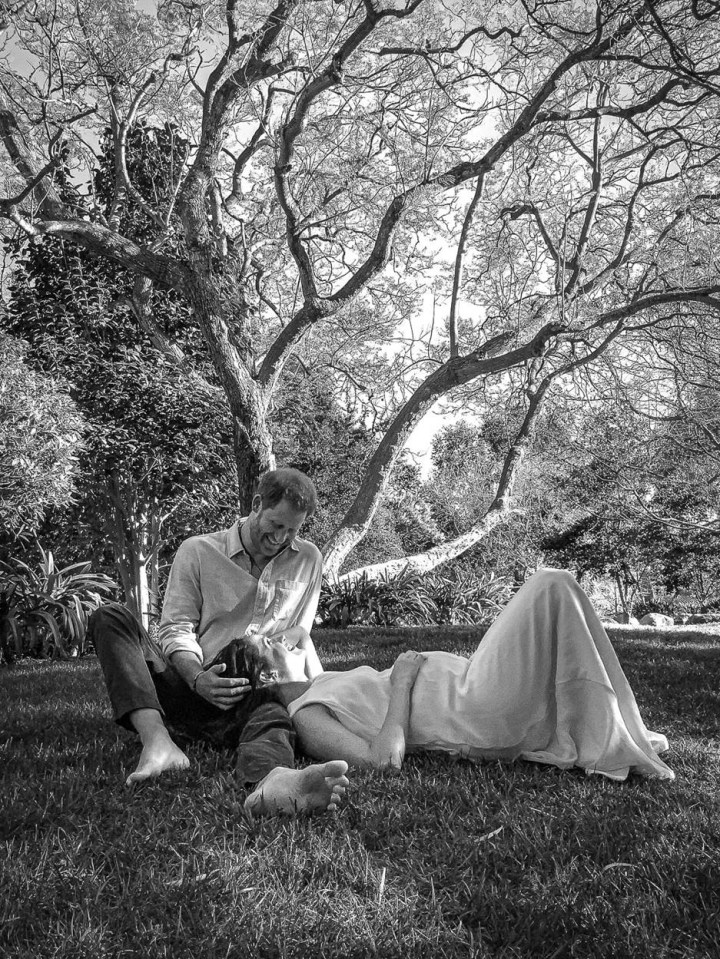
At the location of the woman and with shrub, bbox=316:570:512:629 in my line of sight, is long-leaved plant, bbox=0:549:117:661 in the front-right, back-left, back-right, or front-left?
front-left

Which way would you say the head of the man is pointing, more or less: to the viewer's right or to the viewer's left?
to the viewer's right

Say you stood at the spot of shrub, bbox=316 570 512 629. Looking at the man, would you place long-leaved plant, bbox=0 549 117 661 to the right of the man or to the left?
right

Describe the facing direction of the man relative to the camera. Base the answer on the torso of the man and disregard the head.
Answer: toward the camera

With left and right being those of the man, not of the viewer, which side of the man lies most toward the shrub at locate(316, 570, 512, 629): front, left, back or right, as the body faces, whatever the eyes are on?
back

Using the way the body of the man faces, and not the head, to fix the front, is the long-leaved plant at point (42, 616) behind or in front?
behind
